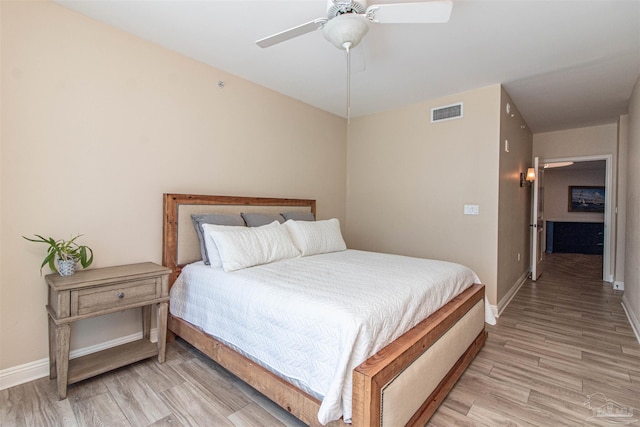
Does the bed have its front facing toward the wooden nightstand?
no

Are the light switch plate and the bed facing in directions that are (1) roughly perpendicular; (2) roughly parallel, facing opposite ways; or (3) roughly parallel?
roughly perpendicular

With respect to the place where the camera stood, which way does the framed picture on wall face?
facing the viewer

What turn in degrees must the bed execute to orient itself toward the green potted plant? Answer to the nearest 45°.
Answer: approximately 135° to its right

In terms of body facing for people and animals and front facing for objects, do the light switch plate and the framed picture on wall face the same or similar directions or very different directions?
same or similar directions

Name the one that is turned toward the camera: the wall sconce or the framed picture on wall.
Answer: the framed picture on wall

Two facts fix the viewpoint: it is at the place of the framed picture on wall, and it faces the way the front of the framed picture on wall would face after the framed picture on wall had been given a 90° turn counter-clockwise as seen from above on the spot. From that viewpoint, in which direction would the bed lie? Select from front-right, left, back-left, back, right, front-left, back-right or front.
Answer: right

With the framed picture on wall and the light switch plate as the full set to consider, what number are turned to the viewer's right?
0

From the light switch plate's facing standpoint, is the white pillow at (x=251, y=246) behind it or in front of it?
in front

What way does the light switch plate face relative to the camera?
toward the camera

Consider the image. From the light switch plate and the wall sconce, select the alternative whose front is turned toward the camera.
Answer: the light switch plate
